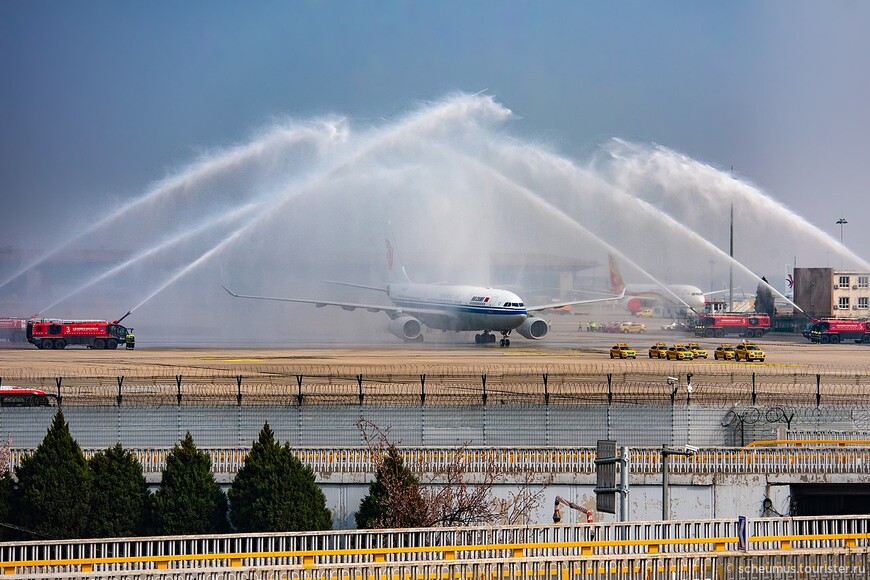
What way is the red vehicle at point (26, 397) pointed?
to the viewer's right

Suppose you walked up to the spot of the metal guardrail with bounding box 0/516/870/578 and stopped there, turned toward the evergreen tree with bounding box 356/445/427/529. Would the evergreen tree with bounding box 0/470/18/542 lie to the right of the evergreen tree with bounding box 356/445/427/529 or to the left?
left

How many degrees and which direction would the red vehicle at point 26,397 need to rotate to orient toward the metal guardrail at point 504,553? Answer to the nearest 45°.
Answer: approximately 90° to its right

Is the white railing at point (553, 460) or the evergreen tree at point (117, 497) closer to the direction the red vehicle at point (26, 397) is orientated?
the white railing

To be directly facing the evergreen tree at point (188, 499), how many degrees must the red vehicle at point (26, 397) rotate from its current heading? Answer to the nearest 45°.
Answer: approximately 90° to its right

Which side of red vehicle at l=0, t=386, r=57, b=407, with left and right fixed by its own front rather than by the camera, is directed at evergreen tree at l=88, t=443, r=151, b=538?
right

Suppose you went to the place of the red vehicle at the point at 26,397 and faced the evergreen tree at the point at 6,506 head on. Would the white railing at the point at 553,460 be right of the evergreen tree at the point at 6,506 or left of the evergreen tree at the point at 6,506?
left

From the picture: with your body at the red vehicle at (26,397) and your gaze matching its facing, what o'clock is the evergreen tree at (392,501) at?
The evergreen tree is roughly at 2 o'clock from the red vehicle.

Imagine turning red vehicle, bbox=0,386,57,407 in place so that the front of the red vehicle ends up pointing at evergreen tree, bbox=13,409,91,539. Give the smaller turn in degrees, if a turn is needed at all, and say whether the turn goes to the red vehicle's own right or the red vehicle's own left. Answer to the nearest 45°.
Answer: approximately 90° to the red vehicle's own right
